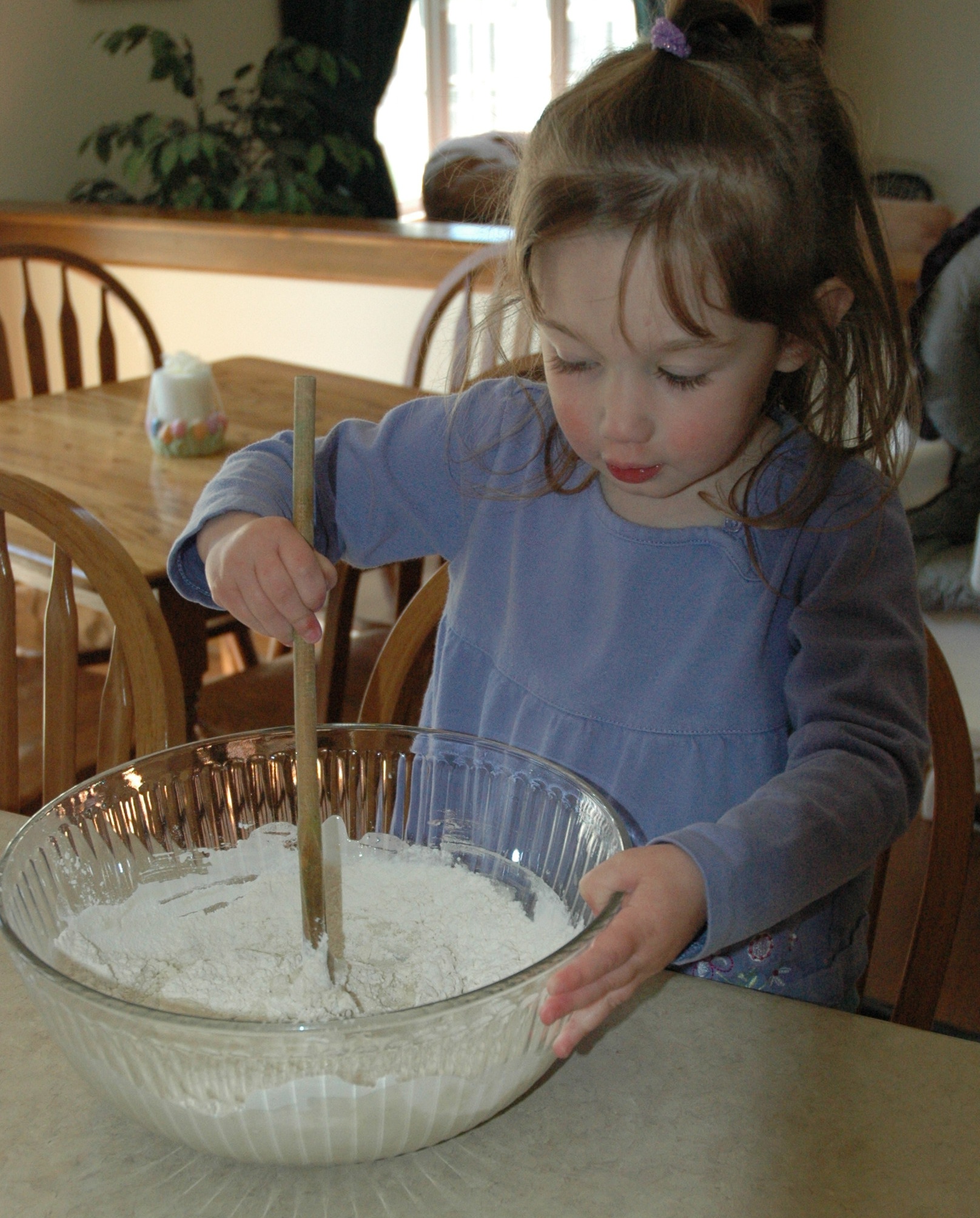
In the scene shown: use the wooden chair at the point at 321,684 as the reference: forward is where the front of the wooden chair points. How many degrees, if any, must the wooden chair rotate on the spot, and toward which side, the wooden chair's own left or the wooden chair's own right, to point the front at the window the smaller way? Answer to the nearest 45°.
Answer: approximately 45° to the wooden chair's own right

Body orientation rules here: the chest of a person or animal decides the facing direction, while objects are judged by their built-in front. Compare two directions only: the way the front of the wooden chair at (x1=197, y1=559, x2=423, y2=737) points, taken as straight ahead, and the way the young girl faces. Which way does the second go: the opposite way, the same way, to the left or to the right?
to the left

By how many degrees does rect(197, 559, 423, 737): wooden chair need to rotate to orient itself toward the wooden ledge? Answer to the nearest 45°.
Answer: approximately 45° to its right

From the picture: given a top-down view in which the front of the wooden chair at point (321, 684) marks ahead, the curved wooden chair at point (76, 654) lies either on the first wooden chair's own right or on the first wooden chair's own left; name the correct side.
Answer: on the first wooden chair's own left

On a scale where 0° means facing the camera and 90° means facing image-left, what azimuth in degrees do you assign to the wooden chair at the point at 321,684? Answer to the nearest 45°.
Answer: approximately 135°
